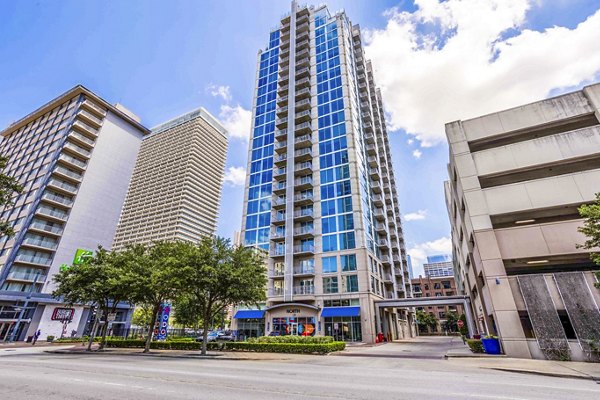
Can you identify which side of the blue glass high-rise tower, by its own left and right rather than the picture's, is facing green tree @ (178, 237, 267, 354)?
front

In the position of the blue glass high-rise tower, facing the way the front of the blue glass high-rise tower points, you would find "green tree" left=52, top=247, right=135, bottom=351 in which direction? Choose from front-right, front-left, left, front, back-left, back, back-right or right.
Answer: front-right

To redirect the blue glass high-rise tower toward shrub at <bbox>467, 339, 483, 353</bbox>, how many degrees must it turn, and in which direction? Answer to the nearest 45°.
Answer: approximately 45° to its left

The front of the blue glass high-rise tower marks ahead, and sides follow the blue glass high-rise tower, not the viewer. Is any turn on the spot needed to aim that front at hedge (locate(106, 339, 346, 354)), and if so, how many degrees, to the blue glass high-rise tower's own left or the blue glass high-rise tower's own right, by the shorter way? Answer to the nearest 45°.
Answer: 0° — it already faces it

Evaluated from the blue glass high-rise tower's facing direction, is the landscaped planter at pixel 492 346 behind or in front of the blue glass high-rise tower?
in front

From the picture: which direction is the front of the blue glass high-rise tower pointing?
toward the camera

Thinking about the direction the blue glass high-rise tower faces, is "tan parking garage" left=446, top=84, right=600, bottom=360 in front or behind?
in front
